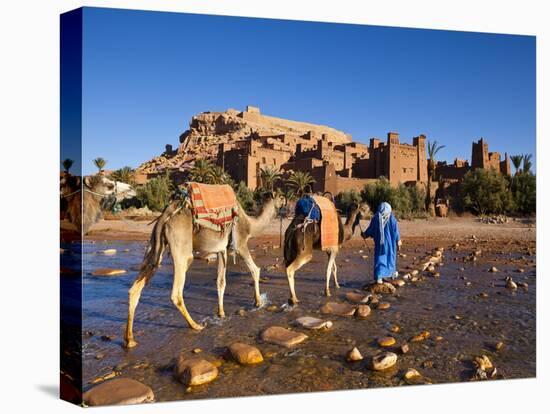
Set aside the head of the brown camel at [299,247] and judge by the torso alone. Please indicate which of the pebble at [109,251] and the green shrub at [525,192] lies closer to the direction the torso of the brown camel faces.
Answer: the green shrub

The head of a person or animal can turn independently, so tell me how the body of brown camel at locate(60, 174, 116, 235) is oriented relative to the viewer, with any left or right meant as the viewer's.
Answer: facing to the right of the viewer

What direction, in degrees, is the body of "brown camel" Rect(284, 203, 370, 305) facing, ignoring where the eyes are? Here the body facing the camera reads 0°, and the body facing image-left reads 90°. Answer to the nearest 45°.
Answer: approximately 225°

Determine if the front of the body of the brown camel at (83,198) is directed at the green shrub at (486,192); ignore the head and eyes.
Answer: yes

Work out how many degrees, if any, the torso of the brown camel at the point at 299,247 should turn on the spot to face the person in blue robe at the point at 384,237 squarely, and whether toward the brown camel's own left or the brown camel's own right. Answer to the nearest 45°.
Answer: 0° — it already faces them

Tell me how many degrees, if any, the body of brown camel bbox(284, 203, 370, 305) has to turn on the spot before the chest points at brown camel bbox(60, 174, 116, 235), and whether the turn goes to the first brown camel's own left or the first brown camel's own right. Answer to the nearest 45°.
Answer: approximately 180°

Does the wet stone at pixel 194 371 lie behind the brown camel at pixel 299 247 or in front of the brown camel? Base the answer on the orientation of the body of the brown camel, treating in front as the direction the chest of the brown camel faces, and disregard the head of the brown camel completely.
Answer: behind
